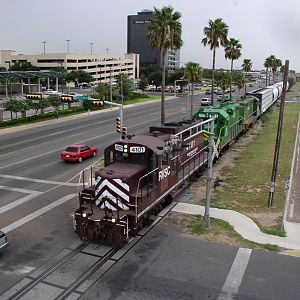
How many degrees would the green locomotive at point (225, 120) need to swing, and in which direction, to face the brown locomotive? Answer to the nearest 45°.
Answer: approximately 45° to its left

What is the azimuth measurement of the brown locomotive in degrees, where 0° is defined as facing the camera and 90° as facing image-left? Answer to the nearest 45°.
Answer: approximately 45°

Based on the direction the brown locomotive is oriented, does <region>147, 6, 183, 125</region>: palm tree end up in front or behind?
behind

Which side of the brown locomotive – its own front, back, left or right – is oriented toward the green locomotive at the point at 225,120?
back

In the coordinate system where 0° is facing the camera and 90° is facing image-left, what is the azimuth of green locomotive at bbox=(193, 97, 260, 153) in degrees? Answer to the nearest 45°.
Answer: approximately 45°

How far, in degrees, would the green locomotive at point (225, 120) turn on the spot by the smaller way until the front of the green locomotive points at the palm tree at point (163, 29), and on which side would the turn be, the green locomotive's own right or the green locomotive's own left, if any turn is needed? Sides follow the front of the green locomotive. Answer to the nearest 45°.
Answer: approximately 90° to the green locomotive's own right

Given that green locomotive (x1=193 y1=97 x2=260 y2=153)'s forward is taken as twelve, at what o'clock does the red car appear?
The red car is roughly at 1 o'clock from the green locomotive.

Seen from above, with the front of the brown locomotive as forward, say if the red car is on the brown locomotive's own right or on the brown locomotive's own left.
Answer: on the brown locomotive's own right
